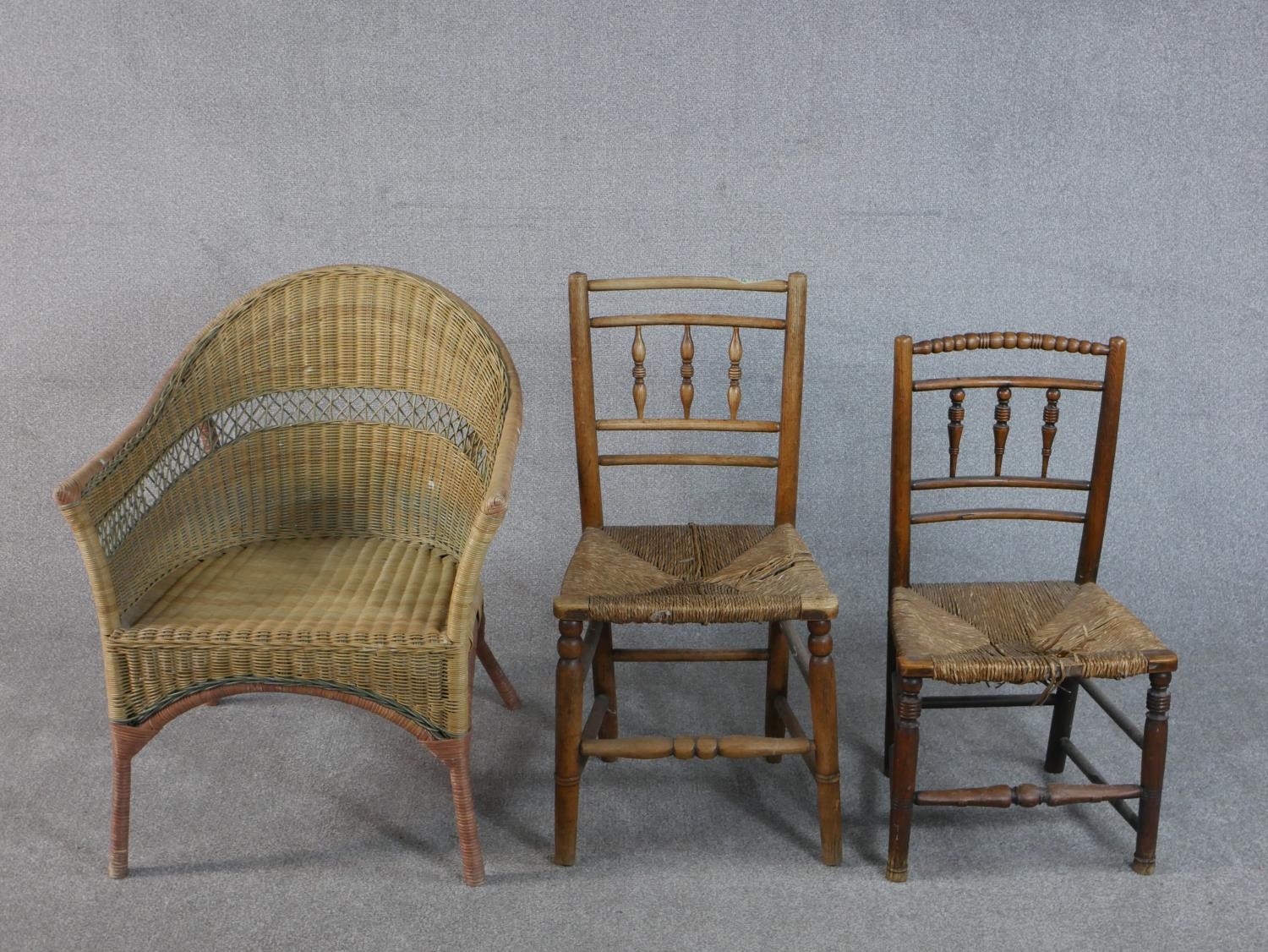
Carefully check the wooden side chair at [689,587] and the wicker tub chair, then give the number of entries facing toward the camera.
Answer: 2

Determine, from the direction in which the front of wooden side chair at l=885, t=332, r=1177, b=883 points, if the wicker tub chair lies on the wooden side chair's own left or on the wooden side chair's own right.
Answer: on the wooden side chair's own right

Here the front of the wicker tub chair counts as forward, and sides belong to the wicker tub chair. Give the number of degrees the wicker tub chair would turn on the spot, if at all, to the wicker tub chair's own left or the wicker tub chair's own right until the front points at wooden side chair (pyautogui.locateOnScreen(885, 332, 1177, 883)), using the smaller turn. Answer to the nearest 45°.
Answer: approximately 45° to the wicker tub chair's own left

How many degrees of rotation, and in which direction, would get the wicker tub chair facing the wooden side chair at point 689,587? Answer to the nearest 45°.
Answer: approximately 45° to its left

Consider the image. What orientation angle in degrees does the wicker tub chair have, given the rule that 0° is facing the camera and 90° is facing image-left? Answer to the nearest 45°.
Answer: approximately 0°

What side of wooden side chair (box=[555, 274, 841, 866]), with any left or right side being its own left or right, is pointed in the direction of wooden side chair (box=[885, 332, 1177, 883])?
left

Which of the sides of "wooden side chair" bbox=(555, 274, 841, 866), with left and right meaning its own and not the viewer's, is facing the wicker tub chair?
right

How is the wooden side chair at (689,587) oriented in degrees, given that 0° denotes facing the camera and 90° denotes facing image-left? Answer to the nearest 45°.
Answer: approximately 0°
